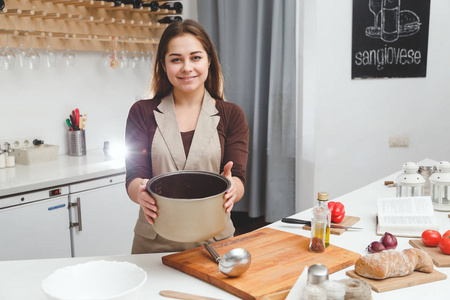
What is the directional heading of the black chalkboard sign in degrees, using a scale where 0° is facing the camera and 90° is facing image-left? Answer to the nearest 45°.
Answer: approximately 0°

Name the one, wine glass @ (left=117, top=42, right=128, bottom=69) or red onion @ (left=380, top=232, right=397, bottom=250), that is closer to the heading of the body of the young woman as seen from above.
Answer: the red onion

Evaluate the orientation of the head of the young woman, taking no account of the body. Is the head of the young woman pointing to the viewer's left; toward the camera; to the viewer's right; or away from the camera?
toward the camera

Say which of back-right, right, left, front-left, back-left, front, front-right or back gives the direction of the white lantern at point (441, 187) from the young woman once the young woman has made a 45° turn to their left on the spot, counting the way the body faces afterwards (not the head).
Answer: front-left

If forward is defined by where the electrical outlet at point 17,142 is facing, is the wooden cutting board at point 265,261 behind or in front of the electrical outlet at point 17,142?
in front

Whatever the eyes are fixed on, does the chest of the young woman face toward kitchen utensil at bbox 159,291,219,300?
yes

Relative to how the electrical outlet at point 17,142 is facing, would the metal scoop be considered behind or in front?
in front

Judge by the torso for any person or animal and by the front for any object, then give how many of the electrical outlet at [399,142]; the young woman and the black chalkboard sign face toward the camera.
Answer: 3

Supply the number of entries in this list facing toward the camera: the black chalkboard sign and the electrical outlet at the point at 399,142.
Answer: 2

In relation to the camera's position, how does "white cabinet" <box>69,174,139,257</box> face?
facing the viewer and to the right of the viewer
